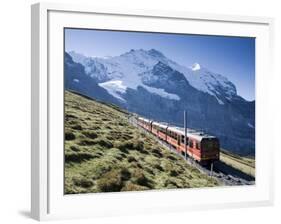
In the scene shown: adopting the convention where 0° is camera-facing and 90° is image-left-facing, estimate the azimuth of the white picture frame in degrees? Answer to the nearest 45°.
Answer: approximately 315°
